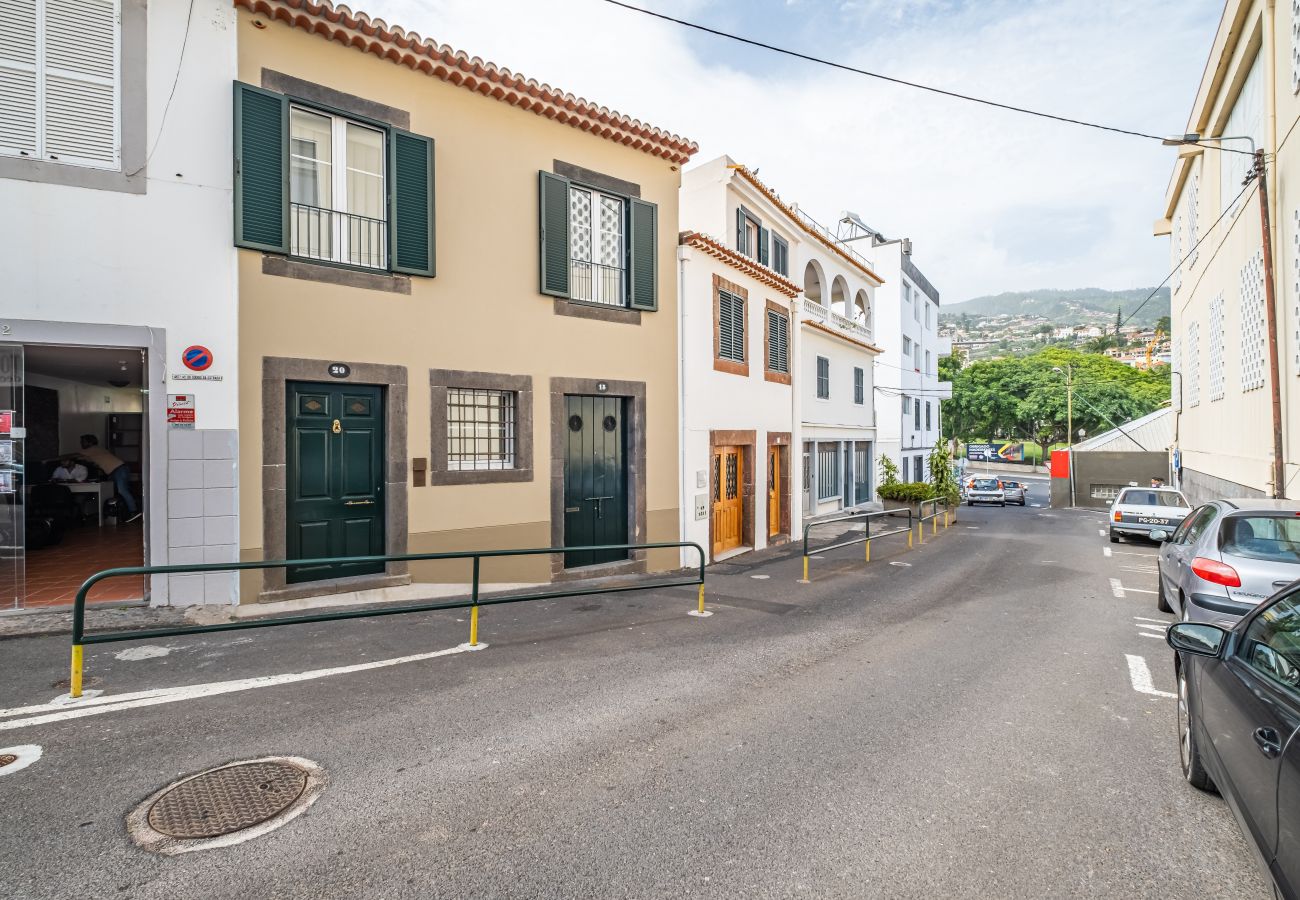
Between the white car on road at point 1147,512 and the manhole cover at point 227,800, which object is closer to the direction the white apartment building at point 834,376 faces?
the white car on road

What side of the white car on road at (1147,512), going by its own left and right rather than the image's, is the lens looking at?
back

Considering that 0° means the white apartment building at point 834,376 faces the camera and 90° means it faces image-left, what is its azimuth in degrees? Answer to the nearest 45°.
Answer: approximately 315°

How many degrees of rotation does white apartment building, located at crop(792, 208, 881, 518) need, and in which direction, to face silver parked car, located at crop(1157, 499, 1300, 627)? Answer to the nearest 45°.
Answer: approximately 45° to its right

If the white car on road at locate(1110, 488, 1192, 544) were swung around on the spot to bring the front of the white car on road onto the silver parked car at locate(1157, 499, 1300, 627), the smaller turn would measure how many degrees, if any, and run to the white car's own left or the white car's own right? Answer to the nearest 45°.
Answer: approximately 180°

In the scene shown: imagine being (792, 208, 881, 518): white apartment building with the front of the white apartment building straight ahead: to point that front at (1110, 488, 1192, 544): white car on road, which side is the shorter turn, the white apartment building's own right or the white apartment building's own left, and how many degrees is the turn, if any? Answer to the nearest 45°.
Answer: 0° — it already faces it

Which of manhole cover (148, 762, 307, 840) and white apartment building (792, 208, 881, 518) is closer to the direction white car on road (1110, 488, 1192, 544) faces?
the white apartment building

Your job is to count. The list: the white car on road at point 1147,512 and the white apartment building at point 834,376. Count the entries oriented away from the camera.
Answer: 1

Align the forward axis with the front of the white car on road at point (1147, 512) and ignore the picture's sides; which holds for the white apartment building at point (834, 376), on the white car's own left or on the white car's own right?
on the white car's own left

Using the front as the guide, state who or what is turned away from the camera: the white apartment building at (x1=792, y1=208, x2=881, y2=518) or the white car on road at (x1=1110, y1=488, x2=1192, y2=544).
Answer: the white car on road

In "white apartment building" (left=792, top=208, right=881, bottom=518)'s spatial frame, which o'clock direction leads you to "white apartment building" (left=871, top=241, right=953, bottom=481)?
"white apartment building" (left=871, top=241, right=953, bottom=481) is roughly at 8 o'clock from "white apartment building" (left=792, top=208, right=881, bottom=518).

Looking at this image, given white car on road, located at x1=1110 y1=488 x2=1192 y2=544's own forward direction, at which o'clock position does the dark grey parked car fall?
The dark grey parked car is roughly at 6 o'clock from the white car on road.

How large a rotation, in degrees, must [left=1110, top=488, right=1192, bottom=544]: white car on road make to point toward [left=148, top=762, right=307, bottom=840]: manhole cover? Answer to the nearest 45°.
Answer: approximately 180°
